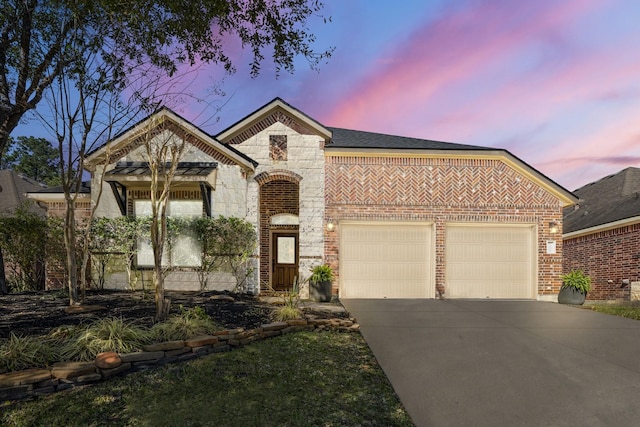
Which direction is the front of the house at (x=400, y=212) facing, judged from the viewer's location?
facing the viewer

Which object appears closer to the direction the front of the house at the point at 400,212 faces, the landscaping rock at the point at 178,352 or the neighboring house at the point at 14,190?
the landscaping rock

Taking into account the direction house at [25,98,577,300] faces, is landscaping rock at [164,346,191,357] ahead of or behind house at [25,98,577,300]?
ahead

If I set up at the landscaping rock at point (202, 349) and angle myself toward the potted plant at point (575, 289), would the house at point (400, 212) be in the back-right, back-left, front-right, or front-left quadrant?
front-left

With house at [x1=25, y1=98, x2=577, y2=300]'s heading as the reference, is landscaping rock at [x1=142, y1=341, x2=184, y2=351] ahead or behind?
ahead

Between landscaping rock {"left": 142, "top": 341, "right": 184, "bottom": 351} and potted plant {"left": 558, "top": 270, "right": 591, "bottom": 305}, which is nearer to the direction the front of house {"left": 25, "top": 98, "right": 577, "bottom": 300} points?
the landscaping rock

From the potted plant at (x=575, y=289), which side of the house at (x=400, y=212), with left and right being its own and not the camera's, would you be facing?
left
